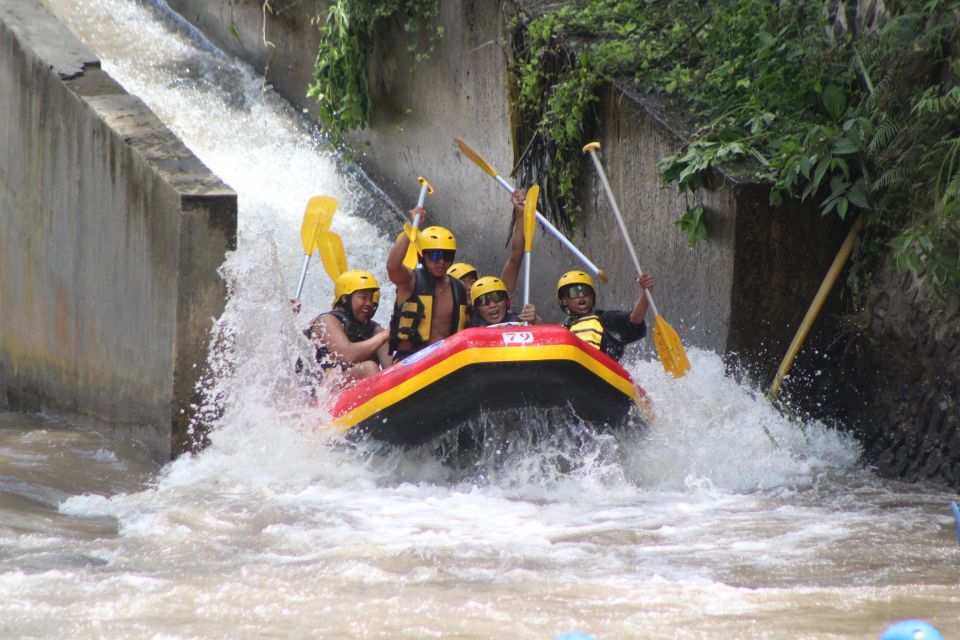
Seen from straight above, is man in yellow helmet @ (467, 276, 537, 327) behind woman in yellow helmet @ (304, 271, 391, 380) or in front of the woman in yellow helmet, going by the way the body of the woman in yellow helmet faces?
in front

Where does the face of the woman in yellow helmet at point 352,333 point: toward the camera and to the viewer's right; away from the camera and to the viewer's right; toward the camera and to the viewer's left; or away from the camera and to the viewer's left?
toward the camera and to the viewer's right

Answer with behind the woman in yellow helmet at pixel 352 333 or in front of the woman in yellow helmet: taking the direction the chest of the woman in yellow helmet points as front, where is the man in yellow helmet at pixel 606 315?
in front

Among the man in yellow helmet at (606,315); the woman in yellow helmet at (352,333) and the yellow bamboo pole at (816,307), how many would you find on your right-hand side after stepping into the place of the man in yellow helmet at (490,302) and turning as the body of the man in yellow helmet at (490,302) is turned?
1

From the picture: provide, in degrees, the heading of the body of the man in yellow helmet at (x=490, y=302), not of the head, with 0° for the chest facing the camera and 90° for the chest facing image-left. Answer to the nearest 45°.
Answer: approximately 0°

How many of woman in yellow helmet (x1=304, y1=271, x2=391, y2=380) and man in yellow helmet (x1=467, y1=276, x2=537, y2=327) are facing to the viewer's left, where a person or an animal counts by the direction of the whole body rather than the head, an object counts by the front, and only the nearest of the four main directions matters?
0

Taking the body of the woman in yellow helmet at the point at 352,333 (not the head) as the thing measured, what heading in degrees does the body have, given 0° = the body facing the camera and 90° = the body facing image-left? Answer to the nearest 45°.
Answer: approximately 315°

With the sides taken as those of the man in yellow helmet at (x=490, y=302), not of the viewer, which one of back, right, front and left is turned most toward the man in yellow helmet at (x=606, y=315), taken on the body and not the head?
left
